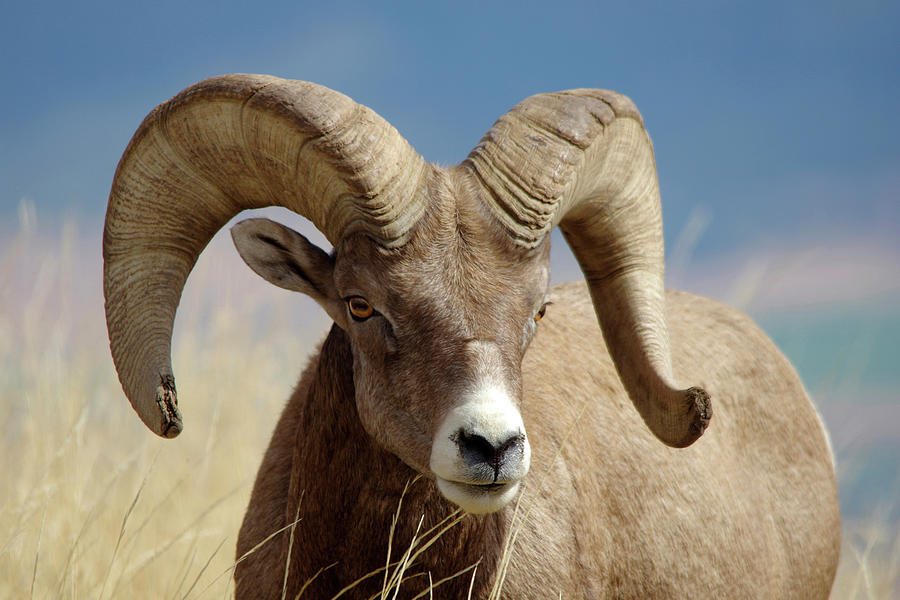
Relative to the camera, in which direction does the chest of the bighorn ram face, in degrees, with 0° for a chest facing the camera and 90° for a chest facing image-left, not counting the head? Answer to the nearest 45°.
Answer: approximately 45°

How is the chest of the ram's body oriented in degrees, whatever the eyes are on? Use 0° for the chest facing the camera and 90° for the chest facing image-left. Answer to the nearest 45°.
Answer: approximately 45°
